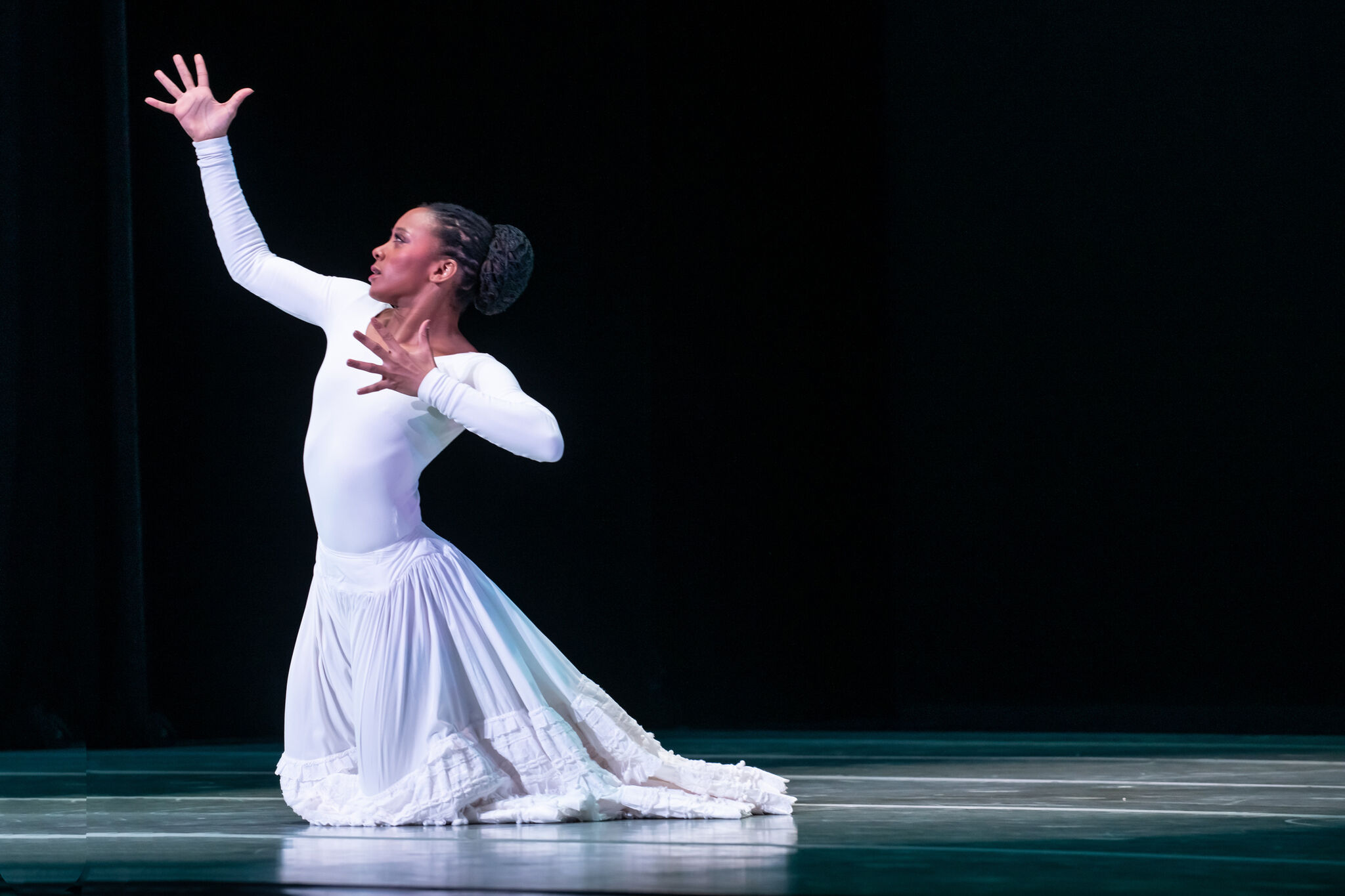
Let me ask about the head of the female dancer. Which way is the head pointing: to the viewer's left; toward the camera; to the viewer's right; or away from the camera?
to the viewer's left

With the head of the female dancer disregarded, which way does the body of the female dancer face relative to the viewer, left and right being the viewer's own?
facing the viewer and to the left of the viewer
